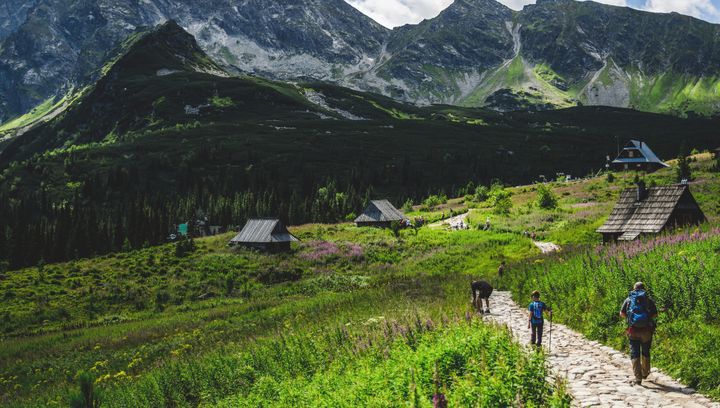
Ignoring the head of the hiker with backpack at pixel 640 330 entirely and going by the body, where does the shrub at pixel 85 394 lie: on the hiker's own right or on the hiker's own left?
on the hiker's own left

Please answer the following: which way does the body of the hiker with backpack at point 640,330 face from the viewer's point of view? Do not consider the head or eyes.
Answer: away from the camera
